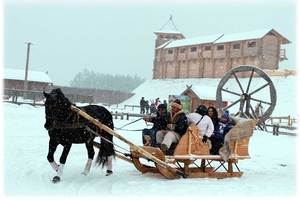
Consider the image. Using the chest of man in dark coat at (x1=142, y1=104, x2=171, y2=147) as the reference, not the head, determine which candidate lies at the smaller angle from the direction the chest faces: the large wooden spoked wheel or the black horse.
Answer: the black horse

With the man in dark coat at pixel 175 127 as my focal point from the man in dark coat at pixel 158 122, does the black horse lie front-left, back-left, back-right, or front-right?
back-right

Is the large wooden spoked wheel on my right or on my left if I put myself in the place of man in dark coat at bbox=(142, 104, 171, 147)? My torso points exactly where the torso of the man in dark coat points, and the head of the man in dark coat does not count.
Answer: on my right

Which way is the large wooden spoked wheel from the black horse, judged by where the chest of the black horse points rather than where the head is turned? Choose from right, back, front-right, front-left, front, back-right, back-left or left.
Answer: back

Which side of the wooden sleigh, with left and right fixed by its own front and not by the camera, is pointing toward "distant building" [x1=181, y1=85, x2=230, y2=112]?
right

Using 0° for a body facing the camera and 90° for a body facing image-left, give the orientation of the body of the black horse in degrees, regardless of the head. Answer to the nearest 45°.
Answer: approximately 45°

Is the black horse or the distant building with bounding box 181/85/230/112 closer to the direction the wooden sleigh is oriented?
the black horse

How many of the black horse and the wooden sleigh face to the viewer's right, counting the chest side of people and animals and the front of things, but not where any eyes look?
0

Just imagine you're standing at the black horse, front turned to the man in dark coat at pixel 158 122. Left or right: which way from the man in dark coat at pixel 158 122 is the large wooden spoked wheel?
left

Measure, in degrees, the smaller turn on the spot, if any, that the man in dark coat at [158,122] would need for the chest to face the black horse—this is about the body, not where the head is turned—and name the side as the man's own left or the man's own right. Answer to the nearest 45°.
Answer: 0° — they already face it

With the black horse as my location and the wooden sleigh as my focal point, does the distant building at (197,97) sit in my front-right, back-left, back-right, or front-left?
front-left

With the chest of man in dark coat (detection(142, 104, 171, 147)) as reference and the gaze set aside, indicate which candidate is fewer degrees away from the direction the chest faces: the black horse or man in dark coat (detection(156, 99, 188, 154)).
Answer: the black horse

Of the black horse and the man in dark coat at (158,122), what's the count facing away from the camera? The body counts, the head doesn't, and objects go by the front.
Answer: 0

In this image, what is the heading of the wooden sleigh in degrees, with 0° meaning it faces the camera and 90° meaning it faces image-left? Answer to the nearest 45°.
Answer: approximately 90°

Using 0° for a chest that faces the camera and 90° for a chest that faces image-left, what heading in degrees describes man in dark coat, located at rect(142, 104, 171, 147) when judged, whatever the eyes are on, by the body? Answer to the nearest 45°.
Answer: approximately 90°

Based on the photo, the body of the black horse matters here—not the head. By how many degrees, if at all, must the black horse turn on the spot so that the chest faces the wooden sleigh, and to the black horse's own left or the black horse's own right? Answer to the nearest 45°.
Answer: approximately 135° to the black horse's own left
